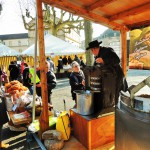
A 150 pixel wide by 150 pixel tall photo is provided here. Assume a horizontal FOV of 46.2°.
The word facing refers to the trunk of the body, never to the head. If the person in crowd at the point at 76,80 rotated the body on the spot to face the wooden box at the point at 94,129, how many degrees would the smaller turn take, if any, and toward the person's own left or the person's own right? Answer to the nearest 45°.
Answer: approximately 45° to the person's own right

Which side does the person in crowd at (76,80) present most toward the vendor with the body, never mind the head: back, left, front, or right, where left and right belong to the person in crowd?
front

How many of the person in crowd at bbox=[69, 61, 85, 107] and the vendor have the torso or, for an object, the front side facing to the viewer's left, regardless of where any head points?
1

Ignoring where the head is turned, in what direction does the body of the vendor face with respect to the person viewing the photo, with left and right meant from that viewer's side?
facing to the left of the viewer
